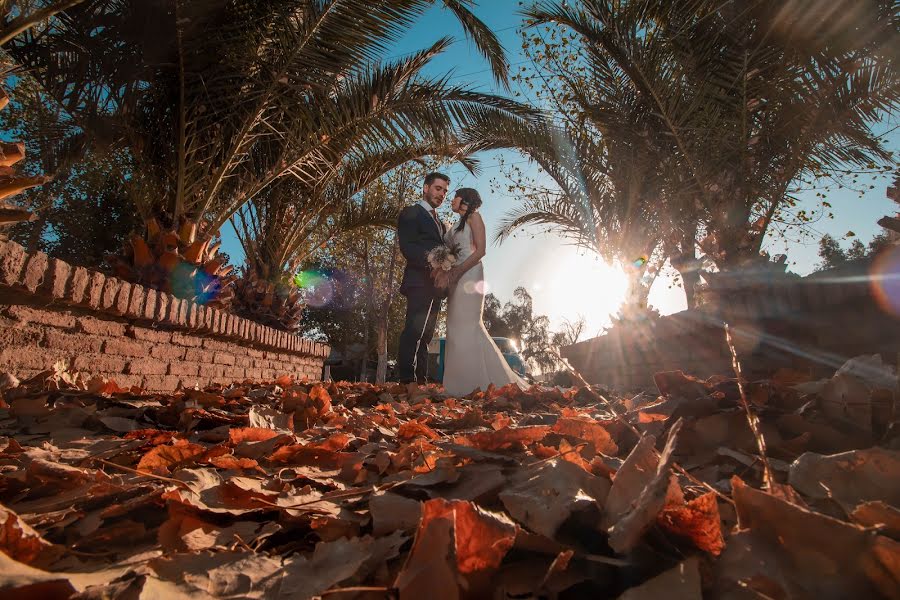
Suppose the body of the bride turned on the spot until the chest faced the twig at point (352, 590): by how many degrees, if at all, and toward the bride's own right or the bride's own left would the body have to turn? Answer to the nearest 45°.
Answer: approximately 90° to the bride's own left

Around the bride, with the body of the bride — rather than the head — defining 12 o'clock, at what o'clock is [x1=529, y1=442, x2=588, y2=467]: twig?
The twig is roughly at 9 o'clock from the bride.

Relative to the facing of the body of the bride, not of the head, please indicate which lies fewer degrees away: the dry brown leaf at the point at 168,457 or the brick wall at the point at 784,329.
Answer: the dry brown leaf

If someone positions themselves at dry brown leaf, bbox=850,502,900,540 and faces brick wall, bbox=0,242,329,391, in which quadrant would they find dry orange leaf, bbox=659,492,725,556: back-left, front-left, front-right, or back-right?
front-left

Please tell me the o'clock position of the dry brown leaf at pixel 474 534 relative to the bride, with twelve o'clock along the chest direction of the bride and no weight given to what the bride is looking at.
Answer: The dry brown leaf is roughly at 9 o'clock from the bride.

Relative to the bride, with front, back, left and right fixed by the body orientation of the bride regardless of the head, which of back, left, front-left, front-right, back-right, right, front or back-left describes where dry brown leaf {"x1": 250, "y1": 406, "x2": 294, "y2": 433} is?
left

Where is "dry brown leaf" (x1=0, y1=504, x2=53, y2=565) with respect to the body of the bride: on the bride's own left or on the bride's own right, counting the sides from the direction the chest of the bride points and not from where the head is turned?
on the bride's own left

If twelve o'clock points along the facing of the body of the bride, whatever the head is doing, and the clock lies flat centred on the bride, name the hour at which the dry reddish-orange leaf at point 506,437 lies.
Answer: The dry reddish-orange leaf is roughly at 9 o'clock from the bride.

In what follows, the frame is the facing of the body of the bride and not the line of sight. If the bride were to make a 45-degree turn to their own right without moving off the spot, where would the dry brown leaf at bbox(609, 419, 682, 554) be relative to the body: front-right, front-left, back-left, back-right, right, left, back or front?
back-left

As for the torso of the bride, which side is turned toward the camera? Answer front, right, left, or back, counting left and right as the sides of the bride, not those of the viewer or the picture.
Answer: left

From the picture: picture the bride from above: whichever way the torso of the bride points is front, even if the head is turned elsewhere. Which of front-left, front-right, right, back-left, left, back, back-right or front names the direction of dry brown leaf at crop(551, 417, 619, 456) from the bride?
left

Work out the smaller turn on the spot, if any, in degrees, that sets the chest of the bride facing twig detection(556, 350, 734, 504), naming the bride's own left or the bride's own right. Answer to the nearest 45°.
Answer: approximately 90° to the bride's own left

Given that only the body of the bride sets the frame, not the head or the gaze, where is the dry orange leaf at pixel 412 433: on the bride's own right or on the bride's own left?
on the bride's own left

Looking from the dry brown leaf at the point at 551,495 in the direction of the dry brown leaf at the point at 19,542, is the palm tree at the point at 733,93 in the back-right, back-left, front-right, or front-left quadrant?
back-right

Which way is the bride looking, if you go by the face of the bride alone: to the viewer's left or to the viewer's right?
to the viewer's left
